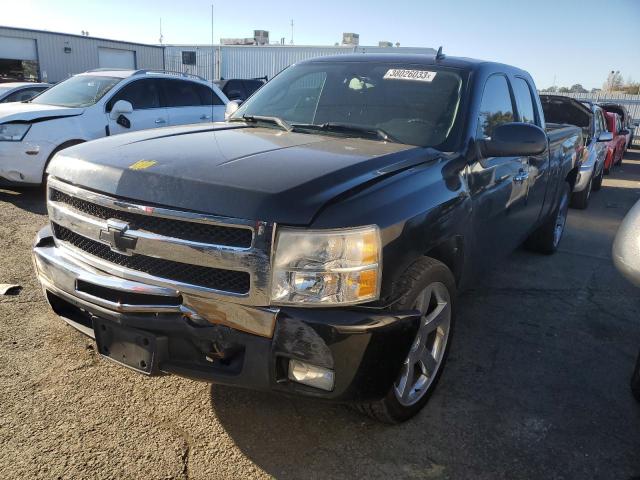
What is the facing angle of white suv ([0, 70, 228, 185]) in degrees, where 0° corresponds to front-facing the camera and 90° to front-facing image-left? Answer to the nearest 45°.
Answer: approximately 45°

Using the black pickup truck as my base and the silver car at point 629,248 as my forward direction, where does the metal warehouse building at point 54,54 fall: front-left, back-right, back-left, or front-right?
back-left

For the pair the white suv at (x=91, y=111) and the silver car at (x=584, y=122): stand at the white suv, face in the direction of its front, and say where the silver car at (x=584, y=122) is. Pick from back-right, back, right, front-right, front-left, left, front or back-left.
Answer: back-left

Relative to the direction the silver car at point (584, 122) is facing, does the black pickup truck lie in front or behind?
in front

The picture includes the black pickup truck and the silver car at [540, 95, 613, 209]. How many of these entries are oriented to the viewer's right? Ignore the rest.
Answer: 0

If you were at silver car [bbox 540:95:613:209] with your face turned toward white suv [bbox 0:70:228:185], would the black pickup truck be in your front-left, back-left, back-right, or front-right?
front-left

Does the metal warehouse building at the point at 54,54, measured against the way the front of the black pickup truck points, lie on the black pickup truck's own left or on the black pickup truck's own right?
on the black pickup truck's own right

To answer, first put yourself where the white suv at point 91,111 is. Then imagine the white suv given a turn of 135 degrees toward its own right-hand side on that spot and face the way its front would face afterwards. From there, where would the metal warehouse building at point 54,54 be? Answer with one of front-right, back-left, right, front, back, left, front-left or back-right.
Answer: front

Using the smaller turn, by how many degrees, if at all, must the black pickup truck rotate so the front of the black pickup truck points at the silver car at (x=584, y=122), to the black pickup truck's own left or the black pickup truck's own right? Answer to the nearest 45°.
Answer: approximately 180°

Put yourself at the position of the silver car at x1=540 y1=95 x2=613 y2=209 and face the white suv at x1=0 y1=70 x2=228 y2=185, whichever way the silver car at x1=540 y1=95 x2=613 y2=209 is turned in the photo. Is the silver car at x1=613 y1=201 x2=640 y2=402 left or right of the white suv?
left

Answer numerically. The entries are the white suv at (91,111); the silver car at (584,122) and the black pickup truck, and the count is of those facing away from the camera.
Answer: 0

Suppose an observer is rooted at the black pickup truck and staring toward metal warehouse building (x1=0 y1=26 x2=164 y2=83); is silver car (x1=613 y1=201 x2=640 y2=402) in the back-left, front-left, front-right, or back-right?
back-right

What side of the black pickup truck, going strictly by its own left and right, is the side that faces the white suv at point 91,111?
right

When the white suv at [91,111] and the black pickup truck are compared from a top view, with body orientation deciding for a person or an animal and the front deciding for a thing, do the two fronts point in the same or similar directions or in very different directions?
same or similar directions

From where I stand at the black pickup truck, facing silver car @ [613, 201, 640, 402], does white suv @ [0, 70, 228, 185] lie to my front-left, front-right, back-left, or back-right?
back-left

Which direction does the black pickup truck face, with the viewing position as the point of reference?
facing the viewer and to the left of the viewer
